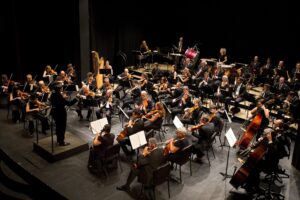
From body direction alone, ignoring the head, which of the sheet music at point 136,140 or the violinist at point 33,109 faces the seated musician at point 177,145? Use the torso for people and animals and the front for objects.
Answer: the violinist

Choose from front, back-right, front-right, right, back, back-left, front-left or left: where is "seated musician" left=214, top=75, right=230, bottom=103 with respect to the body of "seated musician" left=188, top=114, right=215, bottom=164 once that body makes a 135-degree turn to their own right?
front-left

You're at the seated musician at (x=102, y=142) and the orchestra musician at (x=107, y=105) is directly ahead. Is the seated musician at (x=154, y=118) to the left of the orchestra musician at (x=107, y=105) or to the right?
right

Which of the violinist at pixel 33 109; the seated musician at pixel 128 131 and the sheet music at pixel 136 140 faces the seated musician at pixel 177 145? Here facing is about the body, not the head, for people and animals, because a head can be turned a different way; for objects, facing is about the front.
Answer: the violinist

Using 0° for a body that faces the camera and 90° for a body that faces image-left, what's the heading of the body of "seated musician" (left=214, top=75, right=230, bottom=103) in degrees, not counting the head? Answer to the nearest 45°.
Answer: approximately 45°

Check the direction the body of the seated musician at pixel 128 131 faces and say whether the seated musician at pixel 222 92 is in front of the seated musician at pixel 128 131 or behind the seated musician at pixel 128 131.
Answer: behind

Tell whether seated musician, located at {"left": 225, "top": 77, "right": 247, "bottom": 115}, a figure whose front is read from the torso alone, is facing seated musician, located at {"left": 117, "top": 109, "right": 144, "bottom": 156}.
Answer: yes

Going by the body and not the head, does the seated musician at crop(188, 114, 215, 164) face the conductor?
yes

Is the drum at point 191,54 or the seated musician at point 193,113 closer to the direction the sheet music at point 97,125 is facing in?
the seated musician

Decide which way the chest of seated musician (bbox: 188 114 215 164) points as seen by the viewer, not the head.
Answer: to the viewer's left

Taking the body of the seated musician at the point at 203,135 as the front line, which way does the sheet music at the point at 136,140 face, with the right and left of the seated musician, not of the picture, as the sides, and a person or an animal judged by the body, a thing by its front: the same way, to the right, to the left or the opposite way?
to the left

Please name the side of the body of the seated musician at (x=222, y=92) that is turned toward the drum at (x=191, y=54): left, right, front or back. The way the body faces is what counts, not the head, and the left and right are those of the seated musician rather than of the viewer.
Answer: right

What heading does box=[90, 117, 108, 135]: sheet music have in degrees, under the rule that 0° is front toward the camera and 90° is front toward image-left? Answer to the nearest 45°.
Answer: approximately 315°

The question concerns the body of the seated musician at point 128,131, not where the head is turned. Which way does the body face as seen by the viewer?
to the viewer's left
